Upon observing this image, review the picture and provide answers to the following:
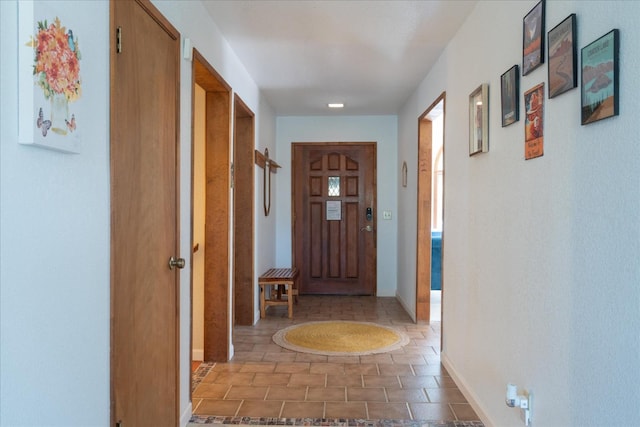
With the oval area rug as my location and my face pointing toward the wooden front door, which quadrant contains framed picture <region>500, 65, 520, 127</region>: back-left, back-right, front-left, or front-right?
back-right

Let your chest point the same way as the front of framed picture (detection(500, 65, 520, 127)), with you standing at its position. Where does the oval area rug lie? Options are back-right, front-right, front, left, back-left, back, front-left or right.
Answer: right

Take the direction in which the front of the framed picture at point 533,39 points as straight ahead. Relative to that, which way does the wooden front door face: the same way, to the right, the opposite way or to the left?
to the left

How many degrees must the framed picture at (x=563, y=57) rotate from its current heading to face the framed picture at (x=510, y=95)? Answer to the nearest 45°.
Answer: approximately 90° to its right

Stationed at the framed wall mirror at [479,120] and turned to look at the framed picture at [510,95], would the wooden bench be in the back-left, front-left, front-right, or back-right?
back-right

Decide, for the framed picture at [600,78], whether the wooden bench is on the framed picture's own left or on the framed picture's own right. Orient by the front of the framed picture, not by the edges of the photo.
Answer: on the framed picture's own right

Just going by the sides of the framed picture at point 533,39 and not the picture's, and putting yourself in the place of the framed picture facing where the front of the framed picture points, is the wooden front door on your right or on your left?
on your right

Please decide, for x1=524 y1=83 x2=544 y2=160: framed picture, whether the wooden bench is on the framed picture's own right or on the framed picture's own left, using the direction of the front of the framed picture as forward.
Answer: on the framed picture's own right

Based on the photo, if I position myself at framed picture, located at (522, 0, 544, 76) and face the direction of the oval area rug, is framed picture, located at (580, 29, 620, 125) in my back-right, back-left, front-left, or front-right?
back-left

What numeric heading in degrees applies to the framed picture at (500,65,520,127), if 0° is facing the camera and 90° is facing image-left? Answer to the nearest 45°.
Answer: approximately 45°

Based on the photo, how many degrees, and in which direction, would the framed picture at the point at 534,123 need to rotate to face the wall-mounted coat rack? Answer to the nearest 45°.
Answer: approximately 90° to its right

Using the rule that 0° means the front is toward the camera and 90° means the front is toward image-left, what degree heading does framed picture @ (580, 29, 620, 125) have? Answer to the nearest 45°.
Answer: approximately 45°
